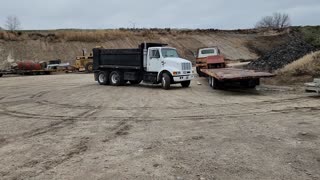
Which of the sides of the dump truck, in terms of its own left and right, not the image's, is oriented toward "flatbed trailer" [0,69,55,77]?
back

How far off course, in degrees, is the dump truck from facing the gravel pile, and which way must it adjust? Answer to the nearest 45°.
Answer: approximately 90° to its left

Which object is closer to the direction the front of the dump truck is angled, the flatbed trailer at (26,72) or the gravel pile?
the gravel pile

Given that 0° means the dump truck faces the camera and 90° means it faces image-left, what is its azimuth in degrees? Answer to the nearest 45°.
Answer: approximately 315°
